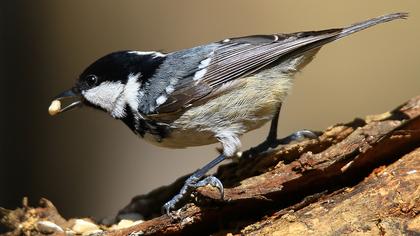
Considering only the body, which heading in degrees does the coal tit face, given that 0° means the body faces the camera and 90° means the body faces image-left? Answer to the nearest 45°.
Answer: approximately 90°
